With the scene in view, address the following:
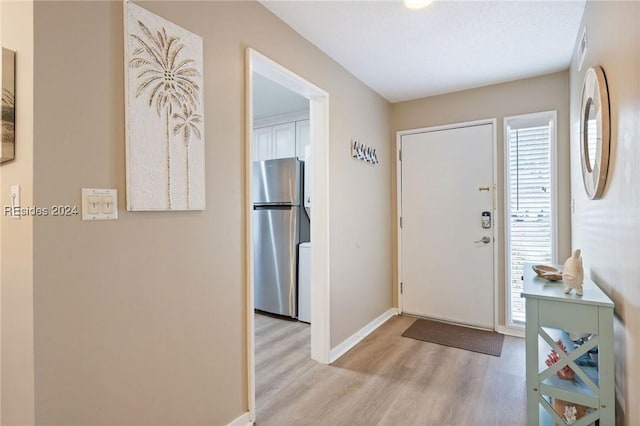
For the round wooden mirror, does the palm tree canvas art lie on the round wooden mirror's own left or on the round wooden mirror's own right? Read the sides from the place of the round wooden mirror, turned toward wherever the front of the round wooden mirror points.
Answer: on the round wooden mirror's own left

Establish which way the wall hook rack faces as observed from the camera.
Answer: facing the viewer and to the right of the viewer

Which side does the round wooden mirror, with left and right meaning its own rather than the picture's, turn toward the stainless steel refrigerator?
front

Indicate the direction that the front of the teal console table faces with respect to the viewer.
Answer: facing to the left of the viewer

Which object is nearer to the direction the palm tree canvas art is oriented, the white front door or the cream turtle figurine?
the cream turtle figurine

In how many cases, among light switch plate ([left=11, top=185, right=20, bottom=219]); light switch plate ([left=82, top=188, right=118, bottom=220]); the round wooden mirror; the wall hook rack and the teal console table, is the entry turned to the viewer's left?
2

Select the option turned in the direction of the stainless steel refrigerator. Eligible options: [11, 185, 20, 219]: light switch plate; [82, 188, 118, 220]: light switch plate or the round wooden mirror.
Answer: the round wooden mirror

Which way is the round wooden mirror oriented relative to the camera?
to the viewer's left

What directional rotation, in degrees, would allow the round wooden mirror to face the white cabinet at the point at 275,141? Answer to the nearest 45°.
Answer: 0° — it already faces it

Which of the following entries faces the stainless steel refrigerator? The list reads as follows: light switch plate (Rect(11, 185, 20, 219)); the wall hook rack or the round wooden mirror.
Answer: the round wooden mirror

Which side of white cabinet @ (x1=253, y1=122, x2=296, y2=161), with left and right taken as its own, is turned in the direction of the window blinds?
left

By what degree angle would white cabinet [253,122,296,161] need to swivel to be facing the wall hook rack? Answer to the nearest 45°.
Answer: approximately 90° to its left

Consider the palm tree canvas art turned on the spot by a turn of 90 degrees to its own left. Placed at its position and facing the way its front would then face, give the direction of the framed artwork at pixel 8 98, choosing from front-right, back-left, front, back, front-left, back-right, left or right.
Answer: back-left
